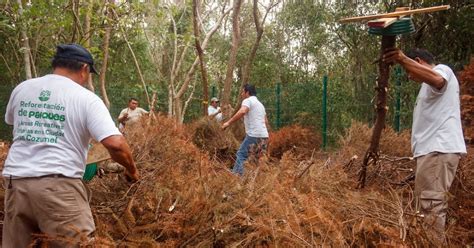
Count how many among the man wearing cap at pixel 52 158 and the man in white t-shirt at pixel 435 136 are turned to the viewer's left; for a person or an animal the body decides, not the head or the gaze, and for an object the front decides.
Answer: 1

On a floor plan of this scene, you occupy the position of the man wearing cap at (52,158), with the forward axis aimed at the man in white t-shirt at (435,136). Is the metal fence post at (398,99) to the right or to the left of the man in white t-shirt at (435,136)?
left

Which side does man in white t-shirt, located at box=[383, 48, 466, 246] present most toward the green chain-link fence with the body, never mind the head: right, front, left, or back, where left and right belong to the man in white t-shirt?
right

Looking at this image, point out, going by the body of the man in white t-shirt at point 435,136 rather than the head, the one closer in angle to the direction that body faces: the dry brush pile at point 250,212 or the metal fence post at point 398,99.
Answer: the dry brush pile

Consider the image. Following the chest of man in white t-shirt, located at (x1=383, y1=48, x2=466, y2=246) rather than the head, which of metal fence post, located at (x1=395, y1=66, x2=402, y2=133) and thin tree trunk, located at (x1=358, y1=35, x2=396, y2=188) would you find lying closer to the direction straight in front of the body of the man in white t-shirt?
the thin tree trunk

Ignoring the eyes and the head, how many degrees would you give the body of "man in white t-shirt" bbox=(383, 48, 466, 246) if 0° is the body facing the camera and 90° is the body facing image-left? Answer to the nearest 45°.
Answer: approximately 90°
